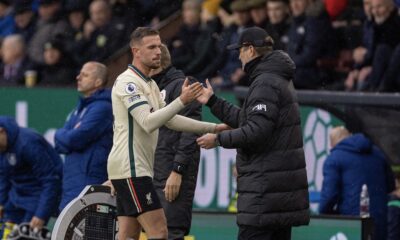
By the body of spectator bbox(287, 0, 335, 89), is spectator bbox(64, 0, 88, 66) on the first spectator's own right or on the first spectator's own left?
on the first spectator's own right

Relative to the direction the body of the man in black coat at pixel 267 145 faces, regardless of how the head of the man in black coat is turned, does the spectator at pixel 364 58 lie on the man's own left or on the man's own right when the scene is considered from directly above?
on the man's own right

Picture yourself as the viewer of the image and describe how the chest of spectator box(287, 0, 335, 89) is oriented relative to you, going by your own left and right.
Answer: facing the viewer and to the left of the viewer

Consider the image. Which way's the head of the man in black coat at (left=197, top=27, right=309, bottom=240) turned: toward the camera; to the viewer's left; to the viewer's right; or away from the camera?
to the viewer's left

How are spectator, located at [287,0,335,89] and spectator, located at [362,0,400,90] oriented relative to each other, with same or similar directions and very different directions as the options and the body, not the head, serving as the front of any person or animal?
same or similar directions

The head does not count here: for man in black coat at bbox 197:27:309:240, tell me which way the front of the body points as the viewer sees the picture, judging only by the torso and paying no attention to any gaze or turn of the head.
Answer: to the viewer's left

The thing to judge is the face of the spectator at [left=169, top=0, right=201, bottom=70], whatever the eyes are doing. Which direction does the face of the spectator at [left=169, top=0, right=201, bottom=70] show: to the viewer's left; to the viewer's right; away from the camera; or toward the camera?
toward the camera
